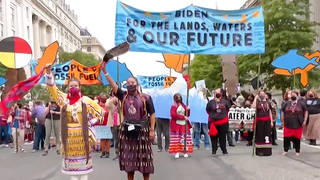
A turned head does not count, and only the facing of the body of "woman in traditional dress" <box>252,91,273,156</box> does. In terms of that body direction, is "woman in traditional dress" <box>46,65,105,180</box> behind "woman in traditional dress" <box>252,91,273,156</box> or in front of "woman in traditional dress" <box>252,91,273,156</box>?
in front

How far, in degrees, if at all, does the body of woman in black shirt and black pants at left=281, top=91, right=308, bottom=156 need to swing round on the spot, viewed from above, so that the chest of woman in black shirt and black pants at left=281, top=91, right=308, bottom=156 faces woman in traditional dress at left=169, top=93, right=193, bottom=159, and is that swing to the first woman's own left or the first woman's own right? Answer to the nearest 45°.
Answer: approximately 90° to the first woman's own right

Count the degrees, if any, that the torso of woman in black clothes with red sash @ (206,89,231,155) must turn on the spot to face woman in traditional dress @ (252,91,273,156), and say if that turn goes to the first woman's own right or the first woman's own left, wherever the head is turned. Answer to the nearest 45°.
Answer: approximately 90° to the first woman's own left

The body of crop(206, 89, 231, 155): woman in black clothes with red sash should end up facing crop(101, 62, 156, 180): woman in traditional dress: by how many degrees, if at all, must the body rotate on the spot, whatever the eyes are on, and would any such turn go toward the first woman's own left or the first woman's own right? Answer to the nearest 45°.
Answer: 0° — they already face them

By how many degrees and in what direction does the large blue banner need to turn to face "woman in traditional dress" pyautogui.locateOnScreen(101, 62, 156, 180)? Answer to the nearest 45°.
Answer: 0° — it already faces them

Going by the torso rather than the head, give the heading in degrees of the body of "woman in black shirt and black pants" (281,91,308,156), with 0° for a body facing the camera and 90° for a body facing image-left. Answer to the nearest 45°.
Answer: approximately 0°

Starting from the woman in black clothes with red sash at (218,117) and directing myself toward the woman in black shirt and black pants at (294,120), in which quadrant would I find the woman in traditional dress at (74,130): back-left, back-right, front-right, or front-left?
back-right

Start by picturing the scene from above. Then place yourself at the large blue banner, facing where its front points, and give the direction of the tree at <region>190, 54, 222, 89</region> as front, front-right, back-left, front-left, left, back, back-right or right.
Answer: back

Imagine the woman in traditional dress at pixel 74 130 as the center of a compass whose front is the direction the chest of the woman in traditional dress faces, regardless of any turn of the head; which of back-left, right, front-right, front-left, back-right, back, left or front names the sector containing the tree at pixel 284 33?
back-left

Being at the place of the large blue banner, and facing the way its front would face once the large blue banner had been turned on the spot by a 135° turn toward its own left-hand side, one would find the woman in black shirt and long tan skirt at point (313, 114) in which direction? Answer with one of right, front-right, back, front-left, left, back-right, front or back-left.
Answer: front

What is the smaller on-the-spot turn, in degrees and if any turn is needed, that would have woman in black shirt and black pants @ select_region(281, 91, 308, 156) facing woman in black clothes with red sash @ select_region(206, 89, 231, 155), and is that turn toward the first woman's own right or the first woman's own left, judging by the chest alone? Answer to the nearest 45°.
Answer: approximately 90° to the first woman's own right

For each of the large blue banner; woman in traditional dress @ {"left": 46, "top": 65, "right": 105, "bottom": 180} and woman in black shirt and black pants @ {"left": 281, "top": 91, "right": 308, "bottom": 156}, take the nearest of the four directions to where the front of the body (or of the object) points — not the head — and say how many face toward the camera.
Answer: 3
